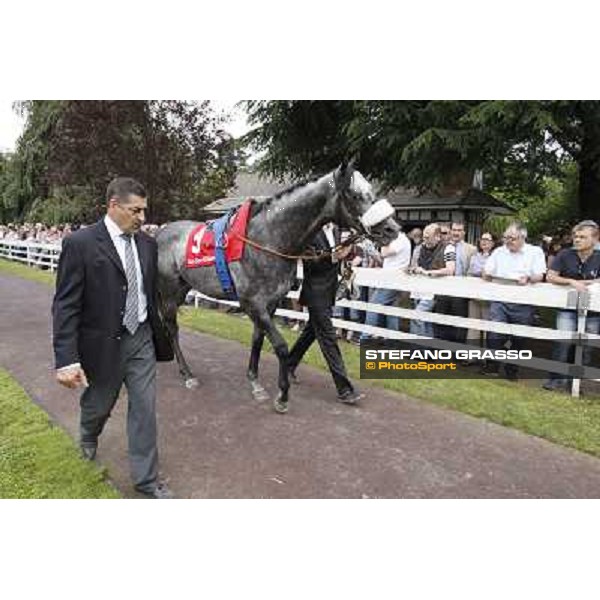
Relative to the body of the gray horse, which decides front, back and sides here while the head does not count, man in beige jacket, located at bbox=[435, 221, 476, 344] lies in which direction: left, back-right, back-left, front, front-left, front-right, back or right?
left

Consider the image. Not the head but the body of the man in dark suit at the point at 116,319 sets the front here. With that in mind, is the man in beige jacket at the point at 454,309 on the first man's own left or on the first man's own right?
on the first man's own left

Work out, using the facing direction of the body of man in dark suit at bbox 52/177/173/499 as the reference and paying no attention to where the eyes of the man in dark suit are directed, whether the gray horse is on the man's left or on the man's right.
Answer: on the man's left

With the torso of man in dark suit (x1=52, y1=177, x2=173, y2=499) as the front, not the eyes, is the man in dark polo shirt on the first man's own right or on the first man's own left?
on the first man's own left

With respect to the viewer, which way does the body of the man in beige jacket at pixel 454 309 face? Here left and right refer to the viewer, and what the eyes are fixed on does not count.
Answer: facing the viewer and to the left of the viewer

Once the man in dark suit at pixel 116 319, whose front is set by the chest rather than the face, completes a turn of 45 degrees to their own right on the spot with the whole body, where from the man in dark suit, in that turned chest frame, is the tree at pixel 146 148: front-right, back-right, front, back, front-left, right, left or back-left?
back

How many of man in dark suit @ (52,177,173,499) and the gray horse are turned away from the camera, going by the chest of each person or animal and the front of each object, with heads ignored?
0

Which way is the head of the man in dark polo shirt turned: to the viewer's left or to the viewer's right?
to the viewer's left

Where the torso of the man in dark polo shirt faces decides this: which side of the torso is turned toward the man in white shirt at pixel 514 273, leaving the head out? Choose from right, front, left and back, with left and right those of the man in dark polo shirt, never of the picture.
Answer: right

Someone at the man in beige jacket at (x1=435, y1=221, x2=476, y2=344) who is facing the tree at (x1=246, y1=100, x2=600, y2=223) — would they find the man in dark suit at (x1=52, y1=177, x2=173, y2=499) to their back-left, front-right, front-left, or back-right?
back-left

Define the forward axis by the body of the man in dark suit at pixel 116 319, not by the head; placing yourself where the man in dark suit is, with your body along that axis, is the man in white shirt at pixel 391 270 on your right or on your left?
on your left

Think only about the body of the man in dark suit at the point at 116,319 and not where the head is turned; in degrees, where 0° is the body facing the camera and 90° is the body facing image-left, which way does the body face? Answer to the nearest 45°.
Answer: approximately 315°

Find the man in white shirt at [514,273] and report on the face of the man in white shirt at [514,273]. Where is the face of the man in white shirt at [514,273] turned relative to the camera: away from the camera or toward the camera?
toward the camera

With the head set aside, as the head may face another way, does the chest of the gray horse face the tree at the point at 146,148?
no

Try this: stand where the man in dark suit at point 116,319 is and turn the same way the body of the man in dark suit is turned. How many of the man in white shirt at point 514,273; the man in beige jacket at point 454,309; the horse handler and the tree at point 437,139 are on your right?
0
